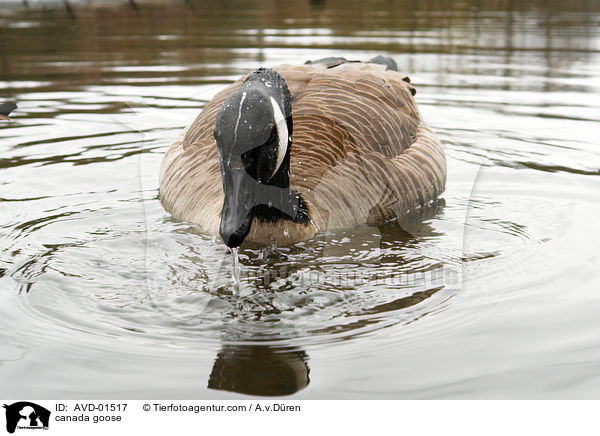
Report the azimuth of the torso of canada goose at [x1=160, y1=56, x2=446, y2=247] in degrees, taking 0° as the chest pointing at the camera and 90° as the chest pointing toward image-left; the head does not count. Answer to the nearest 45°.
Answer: approximately 45°
